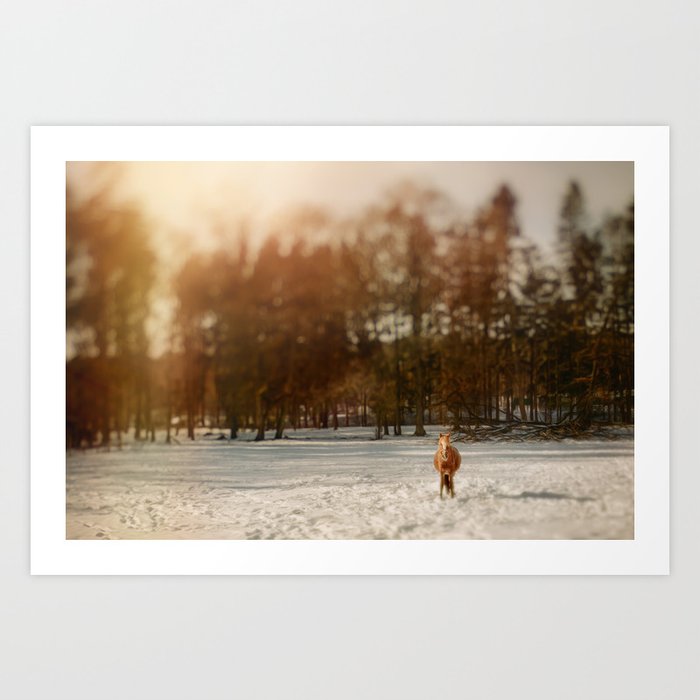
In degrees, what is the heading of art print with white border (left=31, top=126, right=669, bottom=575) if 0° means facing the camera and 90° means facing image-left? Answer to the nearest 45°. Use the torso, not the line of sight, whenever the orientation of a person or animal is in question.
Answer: approximately 0°
